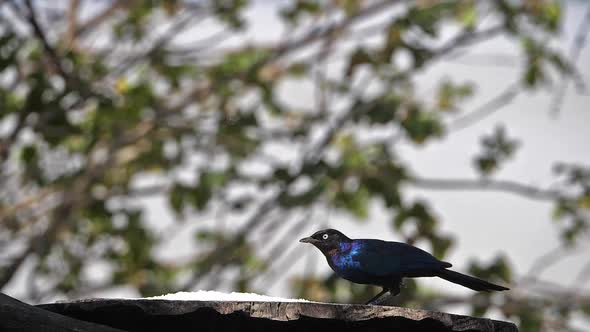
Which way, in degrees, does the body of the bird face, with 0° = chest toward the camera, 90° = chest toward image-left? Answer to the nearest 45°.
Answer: approximately 90°
